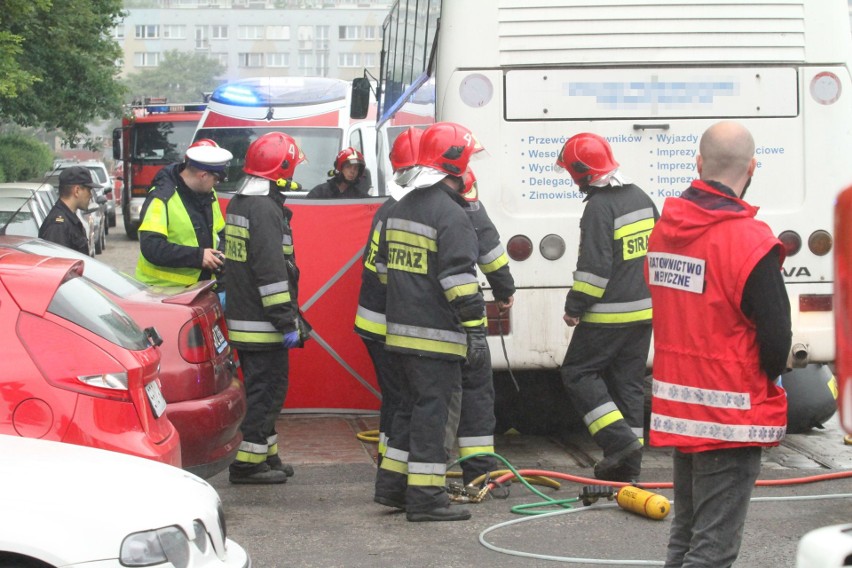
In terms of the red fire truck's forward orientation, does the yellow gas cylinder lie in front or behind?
in front

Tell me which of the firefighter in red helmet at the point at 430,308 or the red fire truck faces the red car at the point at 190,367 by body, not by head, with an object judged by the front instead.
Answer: the red fire truck

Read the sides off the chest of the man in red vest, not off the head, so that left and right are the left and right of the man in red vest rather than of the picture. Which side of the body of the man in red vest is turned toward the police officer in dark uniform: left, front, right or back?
left

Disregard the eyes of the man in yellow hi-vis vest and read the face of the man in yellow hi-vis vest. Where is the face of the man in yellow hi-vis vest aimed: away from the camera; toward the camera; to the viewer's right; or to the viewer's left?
to the viewer's right

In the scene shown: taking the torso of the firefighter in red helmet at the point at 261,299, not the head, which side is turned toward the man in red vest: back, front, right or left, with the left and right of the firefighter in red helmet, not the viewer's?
right

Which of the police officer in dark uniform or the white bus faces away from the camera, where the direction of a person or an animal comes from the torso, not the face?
the white bus

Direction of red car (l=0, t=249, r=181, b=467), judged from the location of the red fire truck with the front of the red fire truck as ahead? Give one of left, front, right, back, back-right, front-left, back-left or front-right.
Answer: front

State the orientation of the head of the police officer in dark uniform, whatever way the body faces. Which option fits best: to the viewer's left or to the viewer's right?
to the viewer's right

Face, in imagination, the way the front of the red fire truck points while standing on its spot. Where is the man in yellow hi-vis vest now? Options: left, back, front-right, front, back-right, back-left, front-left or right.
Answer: front

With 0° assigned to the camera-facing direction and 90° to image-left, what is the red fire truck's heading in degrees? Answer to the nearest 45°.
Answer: approximately 0°

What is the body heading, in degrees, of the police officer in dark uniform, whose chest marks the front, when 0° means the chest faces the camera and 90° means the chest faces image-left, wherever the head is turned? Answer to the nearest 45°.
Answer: approximately 270°

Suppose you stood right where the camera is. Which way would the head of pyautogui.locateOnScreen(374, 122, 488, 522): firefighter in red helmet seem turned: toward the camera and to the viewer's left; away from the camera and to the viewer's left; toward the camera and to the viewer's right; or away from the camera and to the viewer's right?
away from the camera and to the viewer's right

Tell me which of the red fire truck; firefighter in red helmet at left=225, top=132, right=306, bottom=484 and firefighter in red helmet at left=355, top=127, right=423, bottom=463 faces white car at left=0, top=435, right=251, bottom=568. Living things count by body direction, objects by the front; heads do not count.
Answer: the red fire truck

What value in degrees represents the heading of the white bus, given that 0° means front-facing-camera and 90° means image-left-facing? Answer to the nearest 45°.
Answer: approximately 180°

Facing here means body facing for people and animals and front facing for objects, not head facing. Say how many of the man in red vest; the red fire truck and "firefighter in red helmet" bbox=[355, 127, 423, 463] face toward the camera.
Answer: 1

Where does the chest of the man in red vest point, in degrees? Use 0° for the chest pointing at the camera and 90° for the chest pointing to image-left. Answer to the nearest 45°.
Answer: approximately 225°

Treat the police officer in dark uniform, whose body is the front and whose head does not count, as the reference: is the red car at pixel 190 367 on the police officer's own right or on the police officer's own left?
on the police officer's own right

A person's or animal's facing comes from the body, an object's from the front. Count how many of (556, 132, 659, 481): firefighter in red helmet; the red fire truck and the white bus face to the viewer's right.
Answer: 0

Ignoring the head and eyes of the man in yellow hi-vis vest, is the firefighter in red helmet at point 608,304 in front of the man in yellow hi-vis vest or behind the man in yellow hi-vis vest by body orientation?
in front

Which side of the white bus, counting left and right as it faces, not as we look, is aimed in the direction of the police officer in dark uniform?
left

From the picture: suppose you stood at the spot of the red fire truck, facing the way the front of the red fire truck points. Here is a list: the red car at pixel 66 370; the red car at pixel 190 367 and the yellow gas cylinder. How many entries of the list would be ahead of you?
3
